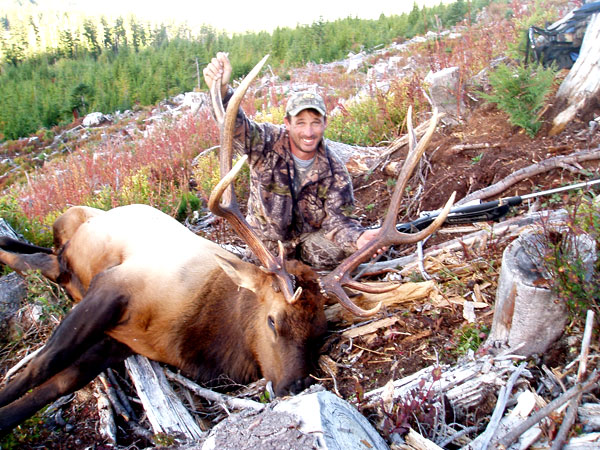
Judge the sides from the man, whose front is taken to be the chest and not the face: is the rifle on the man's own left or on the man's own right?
on the man's own left

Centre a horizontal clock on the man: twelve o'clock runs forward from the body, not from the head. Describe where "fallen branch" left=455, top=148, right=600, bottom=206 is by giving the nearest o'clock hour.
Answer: The fallen branch is roughly at 9 o'clock from the man.

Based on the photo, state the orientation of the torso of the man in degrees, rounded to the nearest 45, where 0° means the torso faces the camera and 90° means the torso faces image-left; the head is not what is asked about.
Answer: approximately 0°

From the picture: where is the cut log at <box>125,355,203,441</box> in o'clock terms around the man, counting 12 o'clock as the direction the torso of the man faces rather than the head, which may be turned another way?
The cut log is roughly at 1 o'clock from the man.

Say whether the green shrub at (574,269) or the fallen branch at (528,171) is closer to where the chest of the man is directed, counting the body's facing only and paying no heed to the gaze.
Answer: the green shrub

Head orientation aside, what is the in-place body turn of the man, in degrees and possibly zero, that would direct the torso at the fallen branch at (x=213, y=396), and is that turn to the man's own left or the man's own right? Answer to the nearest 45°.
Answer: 0° — they already face it

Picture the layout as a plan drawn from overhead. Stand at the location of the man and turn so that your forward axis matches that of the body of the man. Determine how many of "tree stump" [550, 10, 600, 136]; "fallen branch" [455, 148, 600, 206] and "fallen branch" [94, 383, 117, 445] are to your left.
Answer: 2

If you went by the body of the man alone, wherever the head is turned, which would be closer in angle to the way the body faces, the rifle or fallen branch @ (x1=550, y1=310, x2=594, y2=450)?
the fallen branch

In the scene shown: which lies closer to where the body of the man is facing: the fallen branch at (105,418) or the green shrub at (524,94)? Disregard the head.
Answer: the fallen branch

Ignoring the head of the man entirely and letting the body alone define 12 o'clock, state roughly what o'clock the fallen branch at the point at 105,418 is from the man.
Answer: The fallen branch is roughly at 1 o'clock from the man.
